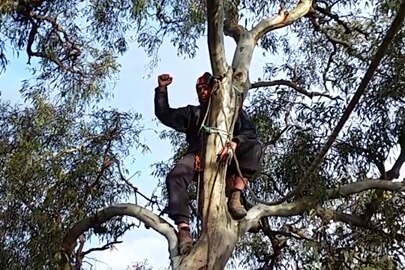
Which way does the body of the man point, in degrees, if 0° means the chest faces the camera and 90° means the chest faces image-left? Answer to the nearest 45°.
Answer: approximately 0°
